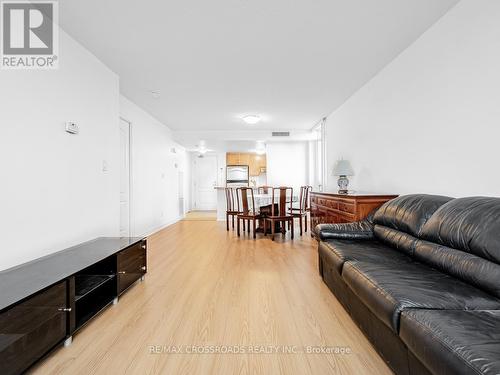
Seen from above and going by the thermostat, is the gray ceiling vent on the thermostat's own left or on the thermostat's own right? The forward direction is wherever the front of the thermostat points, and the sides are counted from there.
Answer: on the thermostat's own left

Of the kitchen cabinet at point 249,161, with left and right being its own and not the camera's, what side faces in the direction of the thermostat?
front

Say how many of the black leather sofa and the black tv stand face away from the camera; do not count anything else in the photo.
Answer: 0

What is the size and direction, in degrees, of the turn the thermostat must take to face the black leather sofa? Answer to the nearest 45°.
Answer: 0° — it already faces it

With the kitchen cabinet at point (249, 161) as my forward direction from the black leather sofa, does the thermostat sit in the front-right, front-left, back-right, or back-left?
front-left

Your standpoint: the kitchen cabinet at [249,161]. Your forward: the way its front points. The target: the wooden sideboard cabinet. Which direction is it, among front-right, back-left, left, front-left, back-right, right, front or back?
front

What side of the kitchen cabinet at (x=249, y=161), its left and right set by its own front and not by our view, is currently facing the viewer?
front

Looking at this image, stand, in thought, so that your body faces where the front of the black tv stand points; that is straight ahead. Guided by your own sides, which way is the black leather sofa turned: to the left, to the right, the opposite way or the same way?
the opposite way

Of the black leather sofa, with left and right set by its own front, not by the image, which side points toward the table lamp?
right

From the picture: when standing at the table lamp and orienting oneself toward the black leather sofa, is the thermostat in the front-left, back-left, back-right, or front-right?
front-right

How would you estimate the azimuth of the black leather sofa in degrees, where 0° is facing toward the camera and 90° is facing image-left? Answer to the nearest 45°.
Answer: approximately 45°

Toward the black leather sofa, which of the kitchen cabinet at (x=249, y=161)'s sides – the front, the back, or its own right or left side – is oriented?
front

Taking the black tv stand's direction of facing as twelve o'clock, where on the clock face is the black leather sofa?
The black leather sofa is roughly at 12 o'clock from the black tv stand.

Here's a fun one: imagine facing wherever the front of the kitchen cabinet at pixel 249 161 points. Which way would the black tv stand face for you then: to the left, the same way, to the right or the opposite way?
to the left

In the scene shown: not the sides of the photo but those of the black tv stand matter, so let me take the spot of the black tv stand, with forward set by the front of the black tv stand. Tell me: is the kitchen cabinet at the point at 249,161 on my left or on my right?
on my left

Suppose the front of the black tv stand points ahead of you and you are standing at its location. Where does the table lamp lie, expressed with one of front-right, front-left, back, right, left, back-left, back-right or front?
front-left
